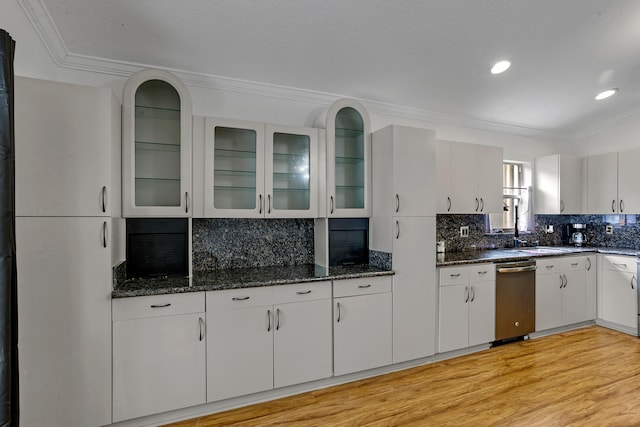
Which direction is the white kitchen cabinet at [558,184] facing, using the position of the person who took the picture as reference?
facing the viewer and to the right of the viewer

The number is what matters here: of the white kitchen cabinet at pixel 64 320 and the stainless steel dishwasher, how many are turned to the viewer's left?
0

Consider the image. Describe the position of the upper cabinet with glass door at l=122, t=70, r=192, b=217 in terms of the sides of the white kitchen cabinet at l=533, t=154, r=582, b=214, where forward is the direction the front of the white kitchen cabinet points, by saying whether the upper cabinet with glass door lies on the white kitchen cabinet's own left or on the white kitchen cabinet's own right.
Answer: on the white kitchen cabinet's own right

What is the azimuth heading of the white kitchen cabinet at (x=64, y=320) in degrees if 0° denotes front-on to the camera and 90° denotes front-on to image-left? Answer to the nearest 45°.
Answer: approximately 0°

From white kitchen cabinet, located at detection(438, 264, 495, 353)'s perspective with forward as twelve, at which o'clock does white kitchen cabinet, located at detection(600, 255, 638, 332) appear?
white kitchen cabinet, located at detection(600, 255, 638, 332) is roughly at 9 o'clock from white kitchen cabinet, located at detection(438, 264, 495, 353).

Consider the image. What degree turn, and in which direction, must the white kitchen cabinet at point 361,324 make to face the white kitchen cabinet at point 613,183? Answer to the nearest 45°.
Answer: approximately 90° to its left

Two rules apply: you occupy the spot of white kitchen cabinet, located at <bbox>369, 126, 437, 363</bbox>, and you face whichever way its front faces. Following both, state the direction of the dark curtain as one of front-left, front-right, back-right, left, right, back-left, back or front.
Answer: right

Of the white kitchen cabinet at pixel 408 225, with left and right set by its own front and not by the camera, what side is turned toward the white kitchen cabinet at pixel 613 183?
left

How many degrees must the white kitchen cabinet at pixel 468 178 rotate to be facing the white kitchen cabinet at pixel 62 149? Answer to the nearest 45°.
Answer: approximately 90° to its right

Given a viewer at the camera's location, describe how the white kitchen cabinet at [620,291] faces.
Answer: facing the viewer and to the left of the viewer

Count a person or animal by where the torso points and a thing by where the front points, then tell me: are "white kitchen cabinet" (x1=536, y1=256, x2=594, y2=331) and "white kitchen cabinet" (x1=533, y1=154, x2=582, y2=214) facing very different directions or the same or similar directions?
same or similar directions

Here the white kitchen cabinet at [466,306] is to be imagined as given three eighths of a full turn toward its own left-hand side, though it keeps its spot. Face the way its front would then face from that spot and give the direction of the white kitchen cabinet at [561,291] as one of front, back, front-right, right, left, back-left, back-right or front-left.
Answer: front-right
